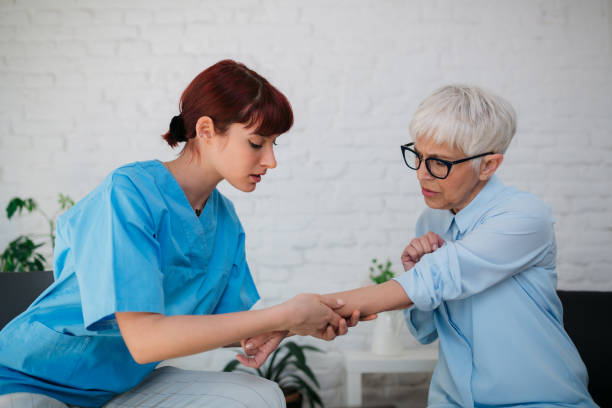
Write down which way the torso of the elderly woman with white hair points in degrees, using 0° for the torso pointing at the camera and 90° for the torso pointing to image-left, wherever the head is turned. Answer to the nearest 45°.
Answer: approximately 45°

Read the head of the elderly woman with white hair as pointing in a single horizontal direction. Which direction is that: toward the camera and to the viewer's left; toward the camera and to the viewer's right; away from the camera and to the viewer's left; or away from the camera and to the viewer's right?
toward the camera and to the viewer's left

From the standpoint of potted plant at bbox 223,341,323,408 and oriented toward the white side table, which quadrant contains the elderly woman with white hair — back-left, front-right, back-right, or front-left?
front-right

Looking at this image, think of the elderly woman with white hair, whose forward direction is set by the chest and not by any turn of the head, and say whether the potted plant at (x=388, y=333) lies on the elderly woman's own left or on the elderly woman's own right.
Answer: on the elderly woman's own right

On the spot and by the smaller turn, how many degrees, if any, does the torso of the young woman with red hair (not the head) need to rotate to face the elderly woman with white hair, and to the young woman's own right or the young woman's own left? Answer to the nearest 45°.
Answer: approximately 45° to the young woman's own left

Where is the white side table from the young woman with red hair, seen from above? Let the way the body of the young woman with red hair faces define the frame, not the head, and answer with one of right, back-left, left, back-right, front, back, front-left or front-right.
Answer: left

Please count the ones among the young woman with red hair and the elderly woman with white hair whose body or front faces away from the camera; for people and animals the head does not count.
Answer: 0

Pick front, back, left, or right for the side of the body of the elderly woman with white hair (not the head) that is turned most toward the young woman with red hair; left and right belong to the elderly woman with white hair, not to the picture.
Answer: front
